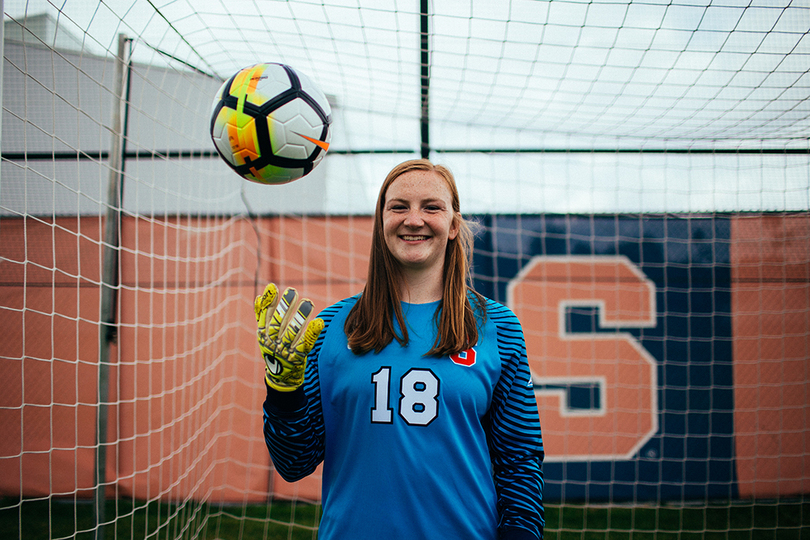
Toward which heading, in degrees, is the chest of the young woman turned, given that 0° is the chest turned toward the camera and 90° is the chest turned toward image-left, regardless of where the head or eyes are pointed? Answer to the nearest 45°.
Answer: approximately 0°

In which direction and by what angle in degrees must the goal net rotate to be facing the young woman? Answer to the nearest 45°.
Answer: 0° — it already faces them

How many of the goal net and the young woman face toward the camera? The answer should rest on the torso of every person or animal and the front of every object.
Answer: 2

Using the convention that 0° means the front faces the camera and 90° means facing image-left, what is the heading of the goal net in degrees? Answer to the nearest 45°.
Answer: approximately 0°

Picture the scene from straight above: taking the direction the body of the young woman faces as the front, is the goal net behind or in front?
behind

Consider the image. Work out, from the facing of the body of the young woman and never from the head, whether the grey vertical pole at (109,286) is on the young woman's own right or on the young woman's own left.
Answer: on the young woman's own right

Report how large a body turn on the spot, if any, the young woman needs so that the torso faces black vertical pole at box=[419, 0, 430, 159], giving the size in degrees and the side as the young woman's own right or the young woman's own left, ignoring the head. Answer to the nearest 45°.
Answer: approximately 180°
